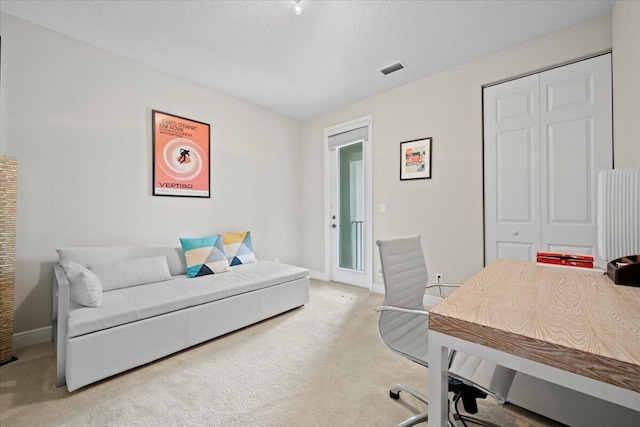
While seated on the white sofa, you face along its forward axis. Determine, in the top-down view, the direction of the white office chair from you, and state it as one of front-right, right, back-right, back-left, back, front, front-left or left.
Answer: front

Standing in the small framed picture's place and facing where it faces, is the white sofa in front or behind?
in front

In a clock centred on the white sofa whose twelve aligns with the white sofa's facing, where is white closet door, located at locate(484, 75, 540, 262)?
The white closet door is roughly at 11 o'clock from the white sofa.

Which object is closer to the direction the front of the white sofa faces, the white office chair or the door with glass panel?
the white office chair

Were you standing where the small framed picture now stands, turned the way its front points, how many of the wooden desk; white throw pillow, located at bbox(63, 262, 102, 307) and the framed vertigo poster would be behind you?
0

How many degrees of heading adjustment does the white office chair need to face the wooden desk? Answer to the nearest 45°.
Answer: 0° — it already faces it

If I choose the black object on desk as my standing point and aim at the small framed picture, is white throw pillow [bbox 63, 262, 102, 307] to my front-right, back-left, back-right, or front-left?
front-left

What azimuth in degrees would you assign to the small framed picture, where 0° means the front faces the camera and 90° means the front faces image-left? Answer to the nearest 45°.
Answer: approximately 45°

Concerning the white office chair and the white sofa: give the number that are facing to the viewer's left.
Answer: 0

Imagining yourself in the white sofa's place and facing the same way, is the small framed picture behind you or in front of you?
in front

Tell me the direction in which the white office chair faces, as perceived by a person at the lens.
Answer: facing the viewer and to the right of the viewer

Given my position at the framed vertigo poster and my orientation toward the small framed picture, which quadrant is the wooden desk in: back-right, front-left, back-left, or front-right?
front-right

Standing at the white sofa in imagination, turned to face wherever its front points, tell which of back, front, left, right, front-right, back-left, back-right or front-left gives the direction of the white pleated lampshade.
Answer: front
